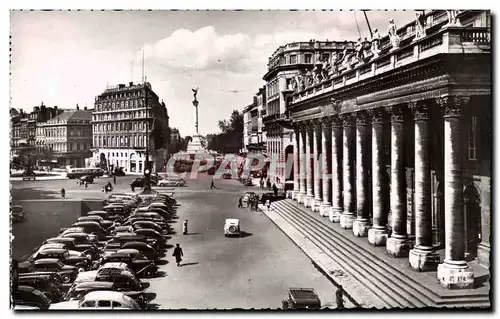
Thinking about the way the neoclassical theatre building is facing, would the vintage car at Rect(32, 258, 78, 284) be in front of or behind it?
in front

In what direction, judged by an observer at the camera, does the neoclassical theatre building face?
facing the viewer and to the left of the viewer

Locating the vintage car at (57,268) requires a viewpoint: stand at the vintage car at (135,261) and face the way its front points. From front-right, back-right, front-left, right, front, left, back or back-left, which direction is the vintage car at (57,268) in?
back-right

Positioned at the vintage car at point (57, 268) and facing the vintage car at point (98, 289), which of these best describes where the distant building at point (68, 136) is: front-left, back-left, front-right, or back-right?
back-left

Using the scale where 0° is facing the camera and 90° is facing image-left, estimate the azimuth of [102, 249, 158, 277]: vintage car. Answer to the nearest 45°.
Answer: approximately 315°

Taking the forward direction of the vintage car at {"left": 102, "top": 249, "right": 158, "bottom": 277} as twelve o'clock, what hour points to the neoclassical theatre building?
The neoclassical theatre building is roughly at 11 o'clock from the vintage car.
